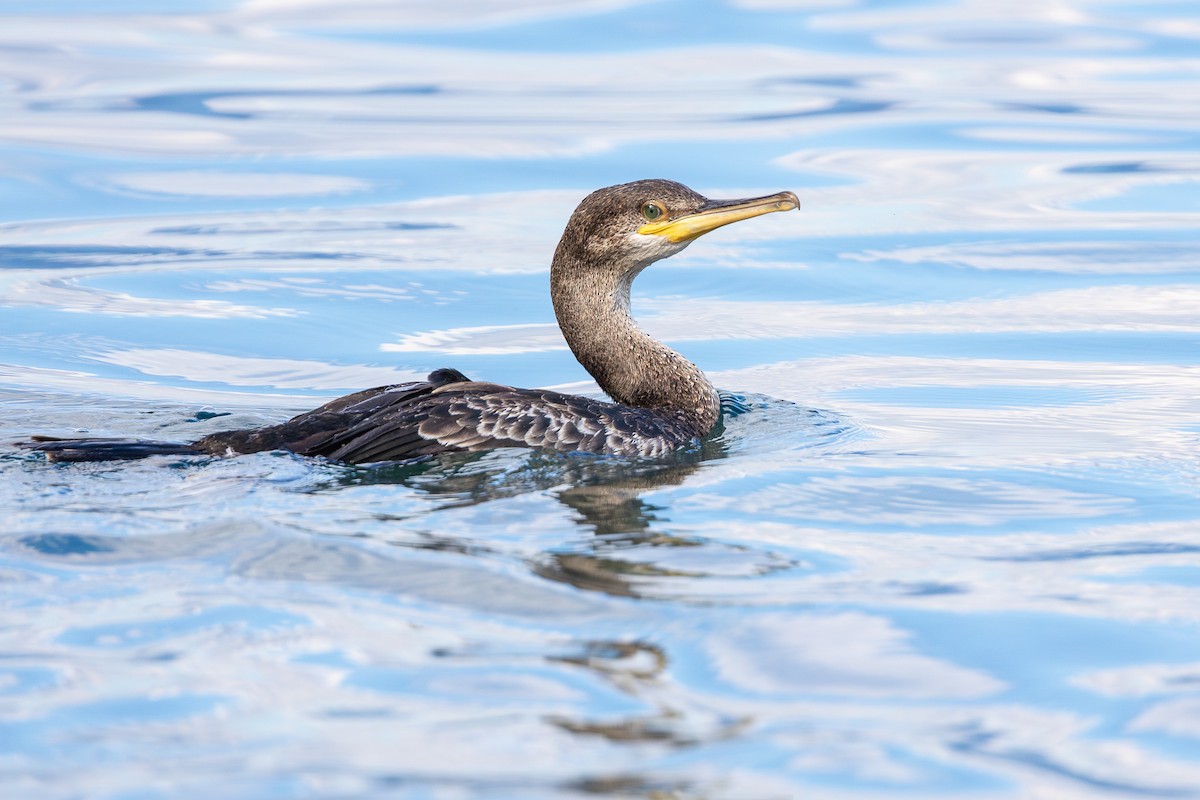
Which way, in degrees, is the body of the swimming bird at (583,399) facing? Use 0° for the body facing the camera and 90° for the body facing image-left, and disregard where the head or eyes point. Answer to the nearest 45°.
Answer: approximately 270°
